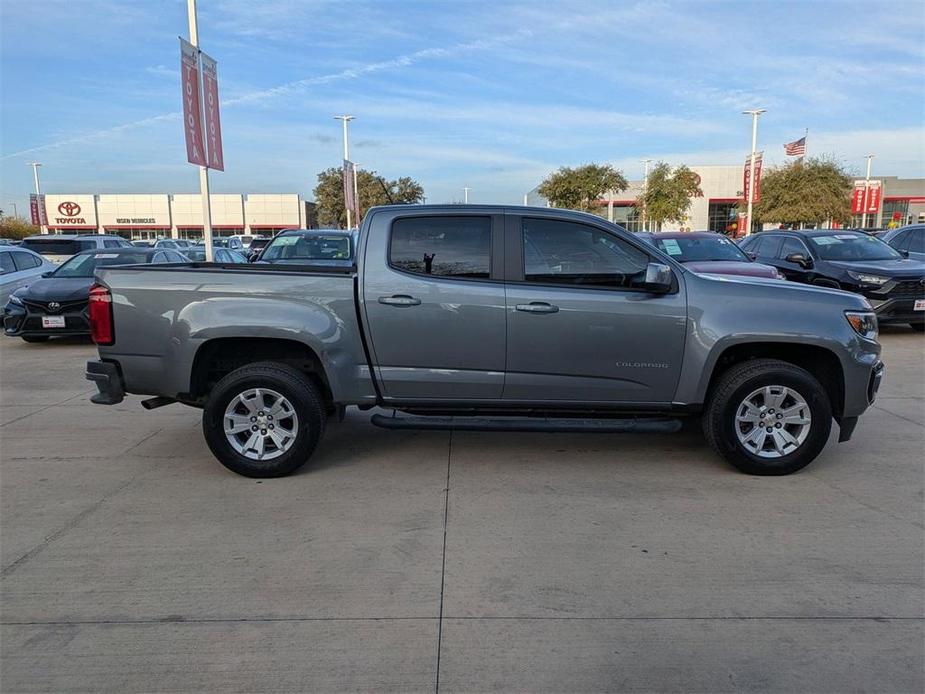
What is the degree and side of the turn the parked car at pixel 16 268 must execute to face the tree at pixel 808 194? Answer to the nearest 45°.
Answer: approximately 135° to its left

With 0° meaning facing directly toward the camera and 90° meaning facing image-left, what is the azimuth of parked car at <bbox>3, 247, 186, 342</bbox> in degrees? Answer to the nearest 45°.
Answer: approximately 45°

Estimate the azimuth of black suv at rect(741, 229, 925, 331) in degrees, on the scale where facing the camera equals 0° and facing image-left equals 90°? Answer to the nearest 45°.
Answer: approximately 315°

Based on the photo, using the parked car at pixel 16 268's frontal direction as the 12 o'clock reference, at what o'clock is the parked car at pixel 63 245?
the parked car at pixel 63 245 is roughly at 5 o'clock from the parked car at pixel 16 268.

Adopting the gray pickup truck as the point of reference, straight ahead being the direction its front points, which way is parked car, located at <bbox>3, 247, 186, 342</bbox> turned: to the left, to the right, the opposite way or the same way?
to the right

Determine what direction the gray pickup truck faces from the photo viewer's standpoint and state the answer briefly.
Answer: facing to the right of the viewer

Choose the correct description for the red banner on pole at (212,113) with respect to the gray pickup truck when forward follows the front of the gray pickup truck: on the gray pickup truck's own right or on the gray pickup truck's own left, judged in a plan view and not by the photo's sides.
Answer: on the gray pickup truck's own left

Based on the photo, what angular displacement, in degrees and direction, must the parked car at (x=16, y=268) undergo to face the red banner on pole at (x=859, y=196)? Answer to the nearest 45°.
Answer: approximately 135° to its left

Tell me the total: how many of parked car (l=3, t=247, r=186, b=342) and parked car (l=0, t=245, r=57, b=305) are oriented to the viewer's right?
0

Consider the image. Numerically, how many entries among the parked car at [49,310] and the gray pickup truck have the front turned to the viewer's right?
1

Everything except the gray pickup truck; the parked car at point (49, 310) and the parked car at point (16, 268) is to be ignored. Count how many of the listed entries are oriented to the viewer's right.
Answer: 1

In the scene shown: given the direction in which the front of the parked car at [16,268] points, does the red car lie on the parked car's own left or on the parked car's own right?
on the parked car's own left

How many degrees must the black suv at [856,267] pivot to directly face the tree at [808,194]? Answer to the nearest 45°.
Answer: approximately 135° to its left

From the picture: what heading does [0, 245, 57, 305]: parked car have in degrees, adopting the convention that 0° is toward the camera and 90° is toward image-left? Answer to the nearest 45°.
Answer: approximately 45°

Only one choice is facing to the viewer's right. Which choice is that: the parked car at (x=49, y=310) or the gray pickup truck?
the gray pickup truck
